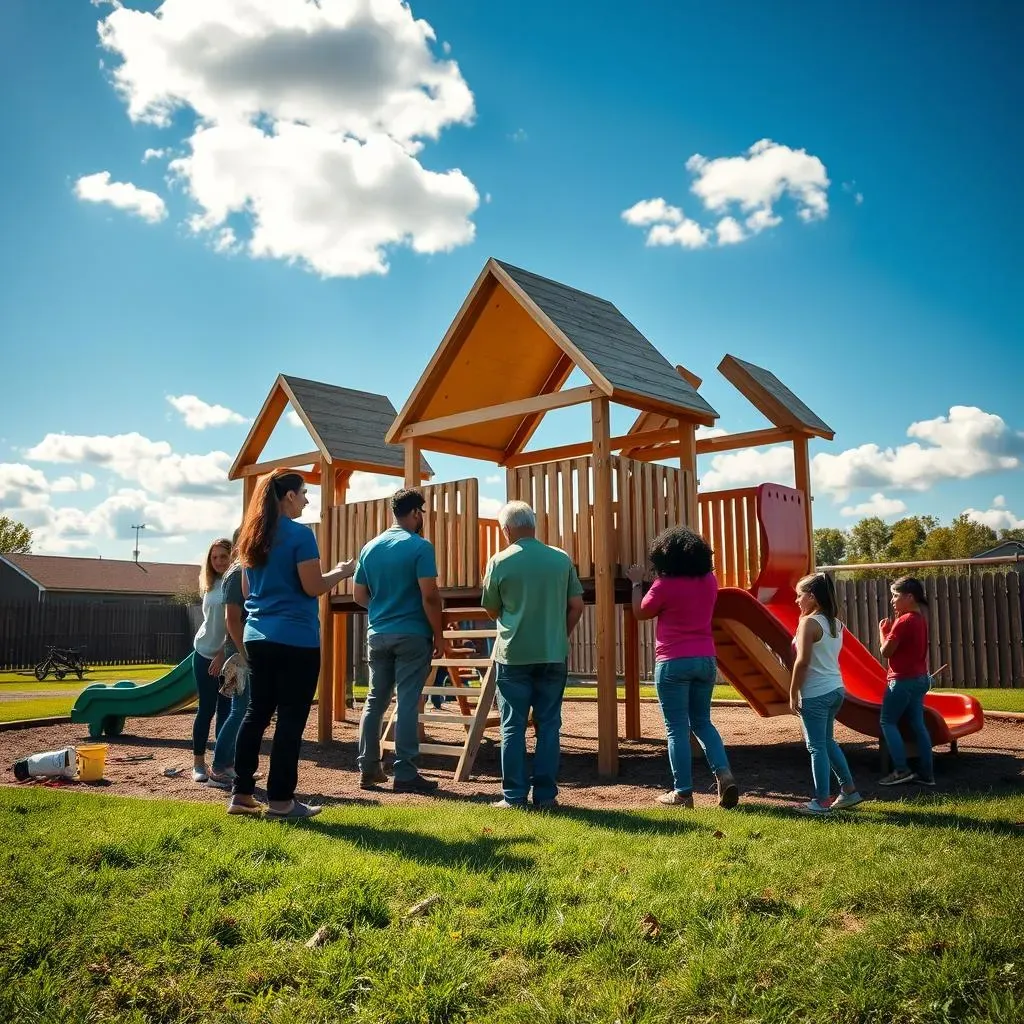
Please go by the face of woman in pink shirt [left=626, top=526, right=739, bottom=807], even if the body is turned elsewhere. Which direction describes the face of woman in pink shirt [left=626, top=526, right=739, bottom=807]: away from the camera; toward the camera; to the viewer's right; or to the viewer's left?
away from the camera

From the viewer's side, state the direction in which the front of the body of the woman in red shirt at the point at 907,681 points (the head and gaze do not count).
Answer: to the viewer's left

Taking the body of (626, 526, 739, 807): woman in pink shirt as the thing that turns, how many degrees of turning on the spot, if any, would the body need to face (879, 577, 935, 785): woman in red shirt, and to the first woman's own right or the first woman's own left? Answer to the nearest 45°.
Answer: approximately 90° to the first woman's own right

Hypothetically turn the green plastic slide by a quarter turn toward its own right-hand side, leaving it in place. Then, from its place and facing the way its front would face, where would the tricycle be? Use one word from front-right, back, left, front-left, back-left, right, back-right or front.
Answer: front

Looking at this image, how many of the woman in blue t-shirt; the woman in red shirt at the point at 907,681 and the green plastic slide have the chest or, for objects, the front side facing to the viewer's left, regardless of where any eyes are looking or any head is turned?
2

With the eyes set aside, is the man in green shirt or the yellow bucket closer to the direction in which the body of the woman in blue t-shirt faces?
the man in green shirt

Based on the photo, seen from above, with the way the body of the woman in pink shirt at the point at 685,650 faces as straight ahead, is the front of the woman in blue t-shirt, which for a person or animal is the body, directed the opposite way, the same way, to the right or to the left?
to the right

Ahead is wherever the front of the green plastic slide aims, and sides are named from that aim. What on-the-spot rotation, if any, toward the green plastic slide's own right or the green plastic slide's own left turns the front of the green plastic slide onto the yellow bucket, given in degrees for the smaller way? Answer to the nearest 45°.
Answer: approximately 90° to the green plastic slide's own left

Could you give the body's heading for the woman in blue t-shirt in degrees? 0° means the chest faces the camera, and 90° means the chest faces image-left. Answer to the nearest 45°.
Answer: approximately 225°

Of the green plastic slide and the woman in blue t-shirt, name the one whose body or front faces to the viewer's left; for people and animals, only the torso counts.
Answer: the green plastic slide

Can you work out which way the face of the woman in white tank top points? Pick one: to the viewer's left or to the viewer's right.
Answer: to the viewer's left

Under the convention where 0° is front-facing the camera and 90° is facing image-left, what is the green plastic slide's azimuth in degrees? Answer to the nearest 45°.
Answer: approximately 90°

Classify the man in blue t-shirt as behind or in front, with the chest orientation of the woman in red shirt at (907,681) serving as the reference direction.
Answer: in front

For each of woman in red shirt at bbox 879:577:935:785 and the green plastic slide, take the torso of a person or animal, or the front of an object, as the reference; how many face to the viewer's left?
2

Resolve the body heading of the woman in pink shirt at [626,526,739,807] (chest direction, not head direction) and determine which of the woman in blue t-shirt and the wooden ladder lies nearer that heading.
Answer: the wooden ladder
